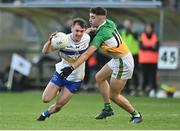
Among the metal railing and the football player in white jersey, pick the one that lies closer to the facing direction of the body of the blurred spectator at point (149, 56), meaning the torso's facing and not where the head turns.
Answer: the football player in white jersey

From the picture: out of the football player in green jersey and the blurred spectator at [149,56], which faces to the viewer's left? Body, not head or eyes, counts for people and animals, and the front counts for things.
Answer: the football player in green jersey

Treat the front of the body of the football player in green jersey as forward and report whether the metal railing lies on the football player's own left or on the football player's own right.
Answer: on the football player's own right

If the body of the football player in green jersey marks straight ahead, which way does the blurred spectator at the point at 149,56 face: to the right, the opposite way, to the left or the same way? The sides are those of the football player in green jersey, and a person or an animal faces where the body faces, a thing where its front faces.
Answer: to the left

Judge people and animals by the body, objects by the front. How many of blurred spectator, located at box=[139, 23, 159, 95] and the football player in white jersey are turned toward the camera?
2

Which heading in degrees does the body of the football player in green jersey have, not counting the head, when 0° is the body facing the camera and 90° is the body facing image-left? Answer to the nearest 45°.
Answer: approximately 90°

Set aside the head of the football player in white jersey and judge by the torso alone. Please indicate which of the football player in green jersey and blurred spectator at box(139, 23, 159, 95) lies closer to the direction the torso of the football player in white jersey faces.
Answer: the football player in green jersey

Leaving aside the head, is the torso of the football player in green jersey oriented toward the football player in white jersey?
yes

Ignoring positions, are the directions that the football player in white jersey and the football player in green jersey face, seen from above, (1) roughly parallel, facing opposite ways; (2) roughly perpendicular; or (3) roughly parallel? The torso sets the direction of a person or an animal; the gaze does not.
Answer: roughly perpendicular

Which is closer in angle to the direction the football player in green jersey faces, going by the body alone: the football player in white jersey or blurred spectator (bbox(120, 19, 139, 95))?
the football player in white jersey

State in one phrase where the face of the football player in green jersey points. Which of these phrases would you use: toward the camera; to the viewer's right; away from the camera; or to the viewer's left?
to the viewer's left
